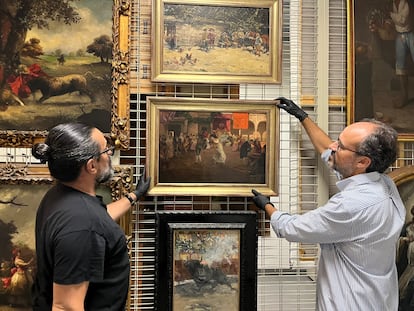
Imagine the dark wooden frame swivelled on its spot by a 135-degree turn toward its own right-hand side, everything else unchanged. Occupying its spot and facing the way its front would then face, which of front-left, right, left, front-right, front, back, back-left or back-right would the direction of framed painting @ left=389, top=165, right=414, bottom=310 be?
back-right

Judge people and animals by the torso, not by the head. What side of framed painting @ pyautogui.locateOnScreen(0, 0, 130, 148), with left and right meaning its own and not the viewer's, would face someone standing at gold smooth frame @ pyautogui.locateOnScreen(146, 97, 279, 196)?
left

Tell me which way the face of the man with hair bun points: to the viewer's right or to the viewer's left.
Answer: to the viewer's right

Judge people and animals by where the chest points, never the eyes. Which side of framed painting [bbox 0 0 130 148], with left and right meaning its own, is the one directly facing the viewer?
front

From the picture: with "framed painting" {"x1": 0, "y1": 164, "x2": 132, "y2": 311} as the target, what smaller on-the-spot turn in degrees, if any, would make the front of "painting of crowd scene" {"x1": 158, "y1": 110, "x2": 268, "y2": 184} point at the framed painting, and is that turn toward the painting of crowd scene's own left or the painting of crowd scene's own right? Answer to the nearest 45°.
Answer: approximately 90° to the painting of crowd scene's own right

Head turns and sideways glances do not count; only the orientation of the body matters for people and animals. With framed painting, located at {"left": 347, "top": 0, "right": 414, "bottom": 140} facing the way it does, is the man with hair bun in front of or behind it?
in front

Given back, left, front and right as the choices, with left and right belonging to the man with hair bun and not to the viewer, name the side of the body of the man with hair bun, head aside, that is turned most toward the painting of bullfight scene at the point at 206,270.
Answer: front

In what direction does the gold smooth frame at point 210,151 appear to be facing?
toward the camera

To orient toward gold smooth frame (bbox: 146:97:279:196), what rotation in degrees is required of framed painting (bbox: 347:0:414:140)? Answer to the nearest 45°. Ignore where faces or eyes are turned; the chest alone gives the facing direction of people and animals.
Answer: approximately 45° to its right

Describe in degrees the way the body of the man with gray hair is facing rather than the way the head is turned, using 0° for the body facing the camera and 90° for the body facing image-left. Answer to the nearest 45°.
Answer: approximately 135°

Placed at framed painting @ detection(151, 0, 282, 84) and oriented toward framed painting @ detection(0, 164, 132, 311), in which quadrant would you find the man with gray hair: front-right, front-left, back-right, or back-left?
back-left

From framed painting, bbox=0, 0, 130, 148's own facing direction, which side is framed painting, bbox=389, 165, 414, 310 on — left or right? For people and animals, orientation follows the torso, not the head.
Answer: on its left

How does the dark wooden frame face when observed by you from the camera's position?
facing the viewer

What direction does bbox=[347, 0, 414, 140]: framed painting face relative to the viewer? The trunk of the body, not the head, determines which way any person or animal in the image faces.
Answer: toward the camera

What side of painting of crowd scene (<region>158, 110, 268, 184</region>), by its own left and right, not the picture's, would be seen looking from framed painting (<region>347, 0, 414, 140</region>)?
left

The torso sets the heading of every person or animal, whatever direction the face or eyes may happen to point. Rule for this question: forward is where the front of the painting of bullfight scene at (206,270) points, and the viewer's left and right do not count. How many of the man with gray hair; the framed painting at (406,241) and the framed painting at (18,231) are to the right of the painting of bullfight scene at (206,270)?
1

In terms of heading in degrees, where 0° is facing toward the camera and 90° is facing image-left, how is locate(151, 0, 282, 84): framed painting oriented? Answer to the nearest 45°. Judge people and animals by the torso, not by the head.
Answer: approximately 0°
